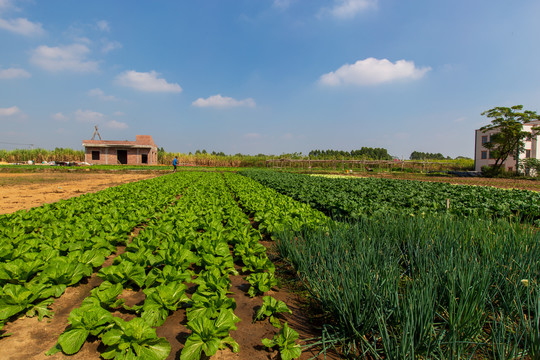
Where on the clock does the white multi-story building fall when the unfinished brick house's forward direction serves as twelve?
The white multi-story building is roughly at 10 o'clock from the unfinished brick house.

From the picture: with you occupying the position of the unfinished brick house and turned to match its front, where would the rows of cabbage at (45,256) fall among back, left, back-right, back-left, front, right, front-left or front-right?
front

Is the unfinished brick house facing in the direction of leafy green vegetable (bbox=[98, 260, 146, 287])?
yes

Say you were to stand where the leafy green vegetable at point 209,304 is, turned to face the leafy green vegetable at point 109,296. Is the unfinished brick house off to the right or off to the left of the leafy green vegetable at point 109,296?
right

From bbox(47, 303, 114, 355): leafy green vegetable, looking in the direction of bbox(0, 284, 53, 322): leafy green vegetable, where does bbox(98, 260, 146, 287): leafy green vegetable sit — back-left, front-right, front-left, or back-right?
front-right

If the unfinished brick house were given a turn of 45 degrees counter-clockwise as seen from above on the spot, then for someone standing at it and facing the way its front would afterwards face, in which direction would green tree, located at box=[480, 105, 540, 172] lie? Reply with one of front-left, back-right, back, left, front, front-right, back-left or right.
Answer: front

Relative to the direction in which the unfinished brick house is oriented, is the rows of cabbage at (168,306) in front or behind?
in front

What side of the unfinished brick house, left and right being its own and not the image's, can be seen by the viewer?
front

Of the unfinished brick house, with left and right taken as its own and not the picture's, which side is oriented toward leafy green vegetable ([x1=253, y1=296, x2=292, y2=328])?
front

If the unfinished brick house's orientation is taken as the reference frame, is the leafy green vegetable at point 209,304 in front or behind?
in front

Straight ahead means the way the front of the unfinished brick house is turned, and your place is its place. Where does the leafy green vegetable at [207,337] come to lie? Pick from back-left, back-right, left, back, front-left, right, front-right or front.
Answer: front

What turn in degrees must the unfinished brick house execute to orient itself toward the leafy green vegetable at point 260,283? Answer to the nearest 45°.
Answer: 0° — it already faces it

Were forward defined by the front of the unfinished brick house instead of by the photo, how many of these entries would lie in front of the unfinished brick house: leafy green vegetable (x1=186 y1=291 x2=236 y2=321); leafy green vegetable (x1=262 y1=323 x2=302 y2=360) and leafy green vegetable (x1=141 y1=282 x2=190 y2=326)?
3

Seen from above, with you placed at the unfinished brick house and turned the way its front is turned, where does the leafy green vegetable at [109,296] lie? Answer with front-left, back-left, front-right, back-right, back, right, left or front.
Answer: front

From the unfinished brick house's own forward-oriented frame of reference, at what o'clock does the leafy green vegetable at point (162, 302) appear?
The leafy green vegetable is roughly at 12 o'clock from the unfinished brick house.

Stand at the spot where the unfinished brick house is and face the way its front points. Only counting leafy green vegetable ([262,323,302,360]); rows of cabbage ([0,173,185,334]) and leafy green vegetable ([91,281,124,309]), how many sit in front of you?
3

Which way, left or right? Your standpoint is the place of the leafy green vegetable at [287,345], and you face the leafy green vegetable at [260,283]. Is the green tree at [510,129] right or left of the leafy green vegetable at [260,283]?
right
